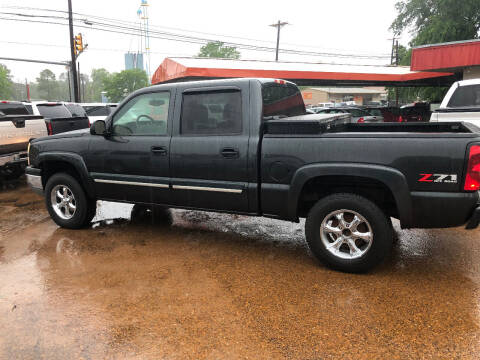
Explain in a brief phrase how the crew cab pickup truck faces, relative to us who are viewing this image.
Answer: facing away from the viewer and to the left of the viewer

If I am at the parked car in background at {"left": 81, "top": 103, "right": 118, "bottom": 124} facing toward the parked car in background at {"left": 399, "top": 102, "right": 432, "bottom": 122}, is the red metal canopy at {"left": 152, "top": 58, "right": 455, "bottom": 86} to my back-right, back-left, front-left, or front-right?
front-left

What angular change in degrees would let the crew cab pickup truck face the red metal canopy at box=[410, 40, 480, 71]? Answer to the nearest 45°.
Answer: approximately 90° to its right

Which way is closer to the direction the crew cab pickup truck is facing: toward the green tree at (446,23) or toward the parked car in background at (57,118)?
the parked car in background

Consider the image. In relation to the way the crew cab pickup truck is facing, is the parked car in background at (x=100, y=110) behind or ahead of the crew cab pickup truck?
ahead

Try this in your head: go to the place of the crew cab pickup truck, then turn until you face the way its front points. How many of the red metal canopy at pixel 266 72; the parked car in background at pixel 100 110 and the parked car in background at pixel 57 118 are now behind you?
0

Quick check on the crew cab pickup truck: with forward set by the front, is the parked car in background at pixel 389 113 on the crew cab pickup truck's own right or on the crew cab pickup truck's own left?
on the crew cab pickup truck's own right

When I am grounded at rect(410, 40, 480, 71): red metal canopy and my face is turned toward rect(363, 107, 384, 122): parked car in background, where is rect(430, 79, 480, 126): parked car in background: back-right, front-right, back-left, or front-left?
back-left

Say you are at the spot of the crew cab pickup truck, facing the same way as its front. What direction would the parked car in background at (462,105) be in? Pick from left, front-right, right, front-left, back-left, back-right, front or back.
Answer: right

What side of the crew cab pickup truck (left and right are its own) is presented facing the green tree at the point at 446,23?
right

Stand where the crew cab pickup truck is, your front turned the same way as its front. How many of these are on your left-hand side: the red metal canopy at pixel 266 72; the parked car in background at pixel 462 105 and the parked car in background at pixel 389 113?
0

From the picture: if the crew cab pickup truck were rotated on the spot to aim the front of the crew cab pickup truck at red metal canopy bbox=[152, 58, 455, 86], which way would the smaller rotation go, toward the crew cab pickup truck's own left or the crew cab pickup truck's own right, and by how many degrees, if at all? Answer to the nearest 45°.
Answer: approximately 45° to the crew cab pickup truck's own right

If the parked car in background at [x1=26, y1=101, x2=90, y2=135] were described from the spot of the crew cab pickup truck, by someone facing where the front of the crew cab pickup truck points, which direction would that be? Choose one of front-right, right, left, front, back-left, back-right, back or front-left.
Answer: front
